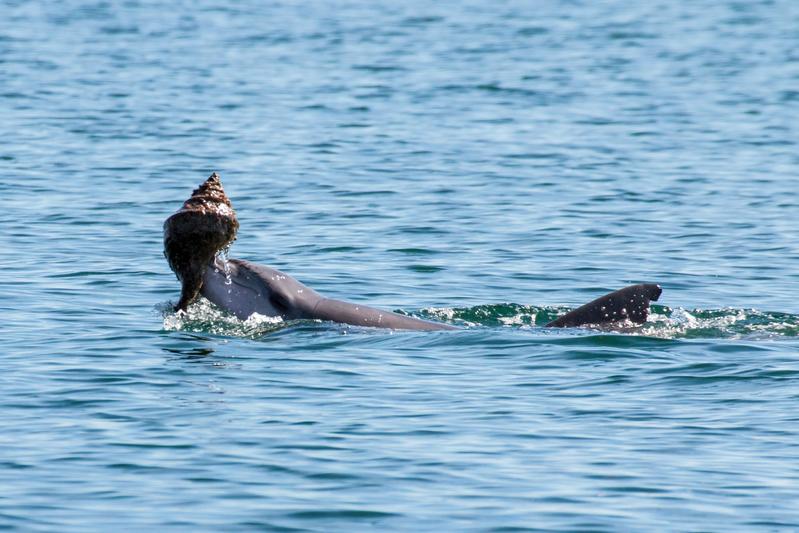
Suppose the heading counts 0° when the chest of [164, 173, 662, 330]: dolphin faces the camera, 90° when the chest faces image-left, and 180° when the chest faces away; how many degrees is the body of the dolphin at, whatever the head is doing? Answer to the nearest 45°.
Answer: approximately 90°
